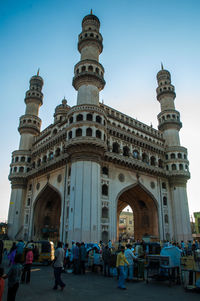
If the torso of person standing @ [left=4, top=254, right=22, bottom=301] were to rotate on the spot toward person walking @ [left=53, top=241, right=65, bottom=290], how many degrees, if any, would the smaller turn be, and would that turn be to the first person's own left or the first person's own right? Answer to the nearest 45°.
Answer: approximately 135° to the first person's own right

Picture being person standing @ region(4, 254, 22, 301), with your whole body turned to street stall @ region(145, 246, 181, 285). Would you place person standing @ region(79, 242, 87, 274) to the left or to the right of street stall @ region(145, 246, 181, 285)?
left

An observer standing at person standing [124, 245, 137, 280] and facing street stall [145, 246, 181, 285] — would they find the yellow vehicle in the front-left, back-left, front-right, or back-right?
back-left

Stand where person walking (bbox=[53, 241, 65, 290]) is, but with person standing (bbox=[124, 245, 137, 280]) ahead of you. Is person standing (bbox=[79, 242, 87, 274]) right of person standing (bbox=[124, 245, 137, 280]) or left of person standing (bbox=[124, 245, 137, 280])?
left
